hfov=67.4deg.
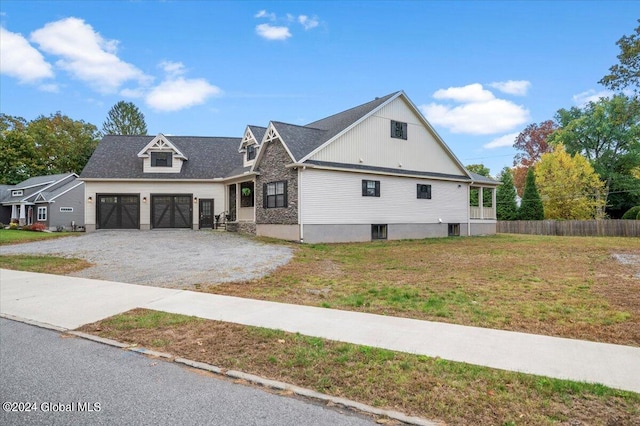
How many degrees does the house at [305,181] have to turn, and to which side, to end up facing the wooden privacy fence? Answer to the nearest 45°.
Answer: approximately 135° to its left

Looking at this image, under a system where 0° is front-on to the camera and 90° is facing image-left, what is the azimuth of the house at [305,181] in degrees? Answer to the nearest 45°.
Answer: approximately 45°

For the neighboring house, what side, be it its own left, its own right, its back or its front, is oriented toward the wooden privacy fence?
left

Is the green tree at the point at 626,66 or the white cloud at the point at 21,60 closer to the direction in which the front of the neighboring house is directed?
the white cloud

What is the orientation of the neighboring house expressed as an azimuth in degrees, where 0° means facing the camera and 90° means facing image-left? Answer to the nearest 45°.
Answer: approximately 45°

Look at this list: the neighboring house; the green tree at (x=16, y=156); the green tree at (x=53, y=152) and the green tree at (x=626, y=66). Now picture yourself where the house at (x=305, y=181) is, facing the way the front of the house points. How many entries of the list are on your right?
3

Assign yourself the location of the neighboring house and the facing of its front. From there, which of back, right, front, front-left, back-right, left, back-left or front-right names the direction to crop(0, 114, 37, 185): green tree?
back-right

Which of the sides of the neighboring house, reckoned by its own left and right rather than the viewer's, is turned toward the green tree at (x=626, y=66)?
left

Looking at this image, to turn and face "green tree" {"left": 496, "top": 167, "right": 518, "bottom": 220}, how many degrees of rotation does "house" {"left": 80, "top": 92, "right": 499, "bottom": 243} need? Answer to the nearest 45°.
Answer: approximately 180°

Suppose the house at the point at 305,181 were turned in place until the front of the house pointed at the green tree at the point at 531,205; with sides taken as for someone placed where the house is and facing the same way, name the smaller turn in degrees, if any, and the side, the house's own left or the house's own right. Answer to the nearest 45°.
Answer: approximately 180°
